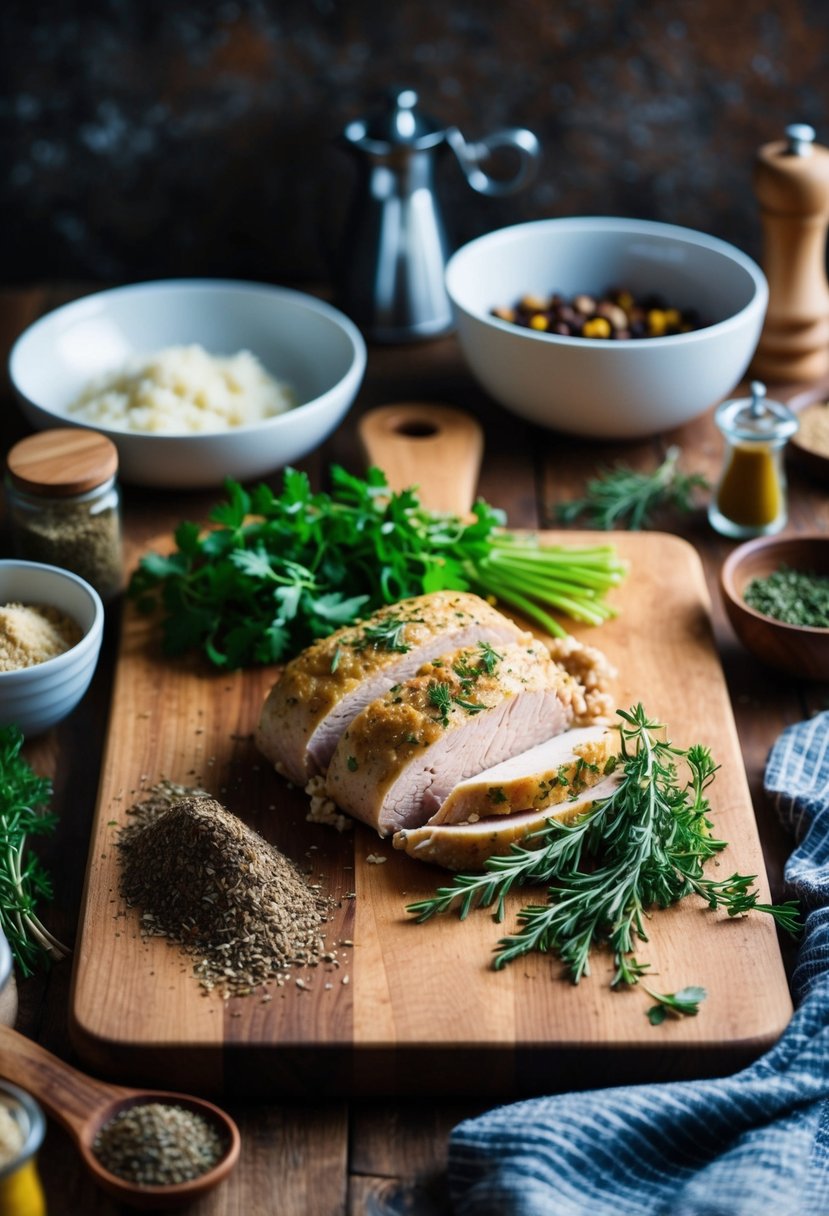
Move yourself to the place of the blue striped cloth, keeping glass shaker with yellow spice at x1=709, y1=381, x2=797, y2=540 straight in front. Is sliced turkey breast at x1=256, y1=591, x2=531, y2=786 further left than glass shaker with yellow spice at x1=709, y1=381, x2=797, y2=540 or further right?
left

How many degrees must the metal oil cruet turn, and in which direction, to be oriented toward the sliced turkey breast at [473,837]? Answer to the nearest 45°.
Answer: approximately 90° to its left

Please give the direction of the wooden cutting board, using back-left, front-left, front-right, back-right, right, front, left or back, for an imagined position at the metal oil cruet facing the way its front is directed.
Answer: left

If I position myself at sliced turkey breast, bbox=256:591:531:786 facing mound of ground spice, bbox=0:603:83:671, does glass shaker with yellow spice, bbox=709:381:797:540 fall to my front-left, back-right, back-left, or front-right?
back-right

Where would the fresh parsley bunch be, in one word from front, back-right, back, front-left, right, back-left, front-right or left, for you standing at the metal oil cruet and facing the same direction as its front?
left

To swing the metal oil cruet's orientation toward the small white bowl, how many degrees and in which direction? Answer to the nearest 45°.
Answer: approximately 90° to its left

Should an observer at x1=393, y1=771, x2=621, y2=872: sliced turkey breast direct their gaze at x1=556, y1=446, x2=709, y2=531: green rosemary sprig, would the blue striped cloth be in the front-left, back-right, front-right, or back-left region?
back-right

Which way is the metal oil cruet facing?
to the viewer's left

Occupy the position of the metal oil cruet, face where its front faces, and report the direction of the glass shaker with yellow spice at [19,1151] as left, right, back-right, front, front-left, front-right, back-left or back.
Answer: left

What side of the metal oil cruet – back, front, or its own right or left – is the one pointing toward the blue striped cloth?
left

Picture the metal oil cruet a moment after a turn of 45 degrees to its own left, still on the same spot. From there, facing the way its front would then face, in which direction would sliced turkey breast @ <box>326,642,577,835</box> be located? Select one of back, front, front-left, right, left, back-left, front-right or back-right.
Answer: front-left
